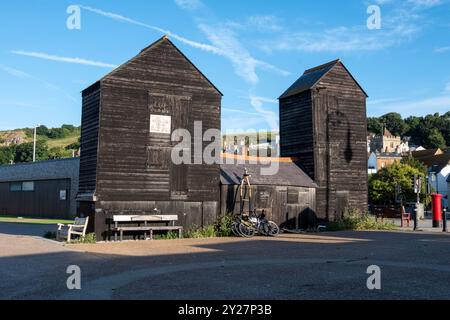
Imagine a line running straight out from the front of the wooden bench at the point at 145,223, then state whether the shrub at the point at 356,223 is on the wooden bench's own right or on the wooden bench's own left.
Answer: on the wooden bench's own left

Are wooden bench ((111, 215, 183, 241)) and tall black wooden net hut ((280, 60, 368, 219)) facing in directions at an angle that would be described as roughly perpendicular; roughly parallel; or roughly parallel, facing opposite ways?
roughly parallel

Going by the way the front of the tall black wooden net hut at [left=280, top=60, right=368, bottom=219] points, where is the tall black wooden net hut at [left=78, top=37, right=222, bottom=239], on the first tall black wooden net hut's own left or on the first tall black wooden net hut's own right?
on the first tall black wooden net hut's own right

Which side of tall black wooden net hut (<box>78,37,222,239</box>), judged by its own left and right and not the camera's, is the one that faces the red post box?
left

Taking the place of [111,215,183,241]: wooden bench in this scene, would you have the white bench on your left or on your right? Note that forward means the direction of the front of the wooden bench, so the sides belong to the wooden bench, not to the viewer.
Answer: on your right

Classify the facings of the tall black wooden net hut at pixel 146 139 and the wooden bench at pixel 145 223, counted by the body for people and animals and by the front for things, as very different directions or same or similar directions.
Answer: same or similar directions

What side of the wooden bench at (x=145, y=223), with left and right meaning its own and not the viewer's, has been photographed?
front

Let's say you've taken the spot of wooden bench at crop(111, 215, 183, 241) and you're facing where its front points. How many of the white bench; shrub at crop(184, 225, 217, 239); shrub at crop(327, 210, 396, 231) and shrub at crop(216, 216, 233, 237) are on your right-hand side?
1

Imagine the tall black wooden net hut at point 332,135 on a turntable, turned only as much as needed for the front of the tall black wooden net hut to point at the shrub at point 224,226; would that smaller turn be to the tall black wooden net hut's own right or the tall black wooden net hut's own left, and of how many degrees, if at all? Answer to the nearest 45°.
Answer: approximately 90° to the tall black wooden net hut's own right

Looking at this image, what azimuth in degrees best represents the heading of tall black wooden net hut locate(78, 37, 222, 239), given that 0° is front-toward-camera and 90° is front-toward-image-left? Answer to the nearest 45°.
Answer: approximately 0°

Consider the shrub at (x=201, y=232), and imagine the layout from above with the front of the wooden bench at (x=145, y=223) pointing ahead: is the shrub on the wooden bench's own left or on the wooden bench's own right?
on the wooden bench's own left

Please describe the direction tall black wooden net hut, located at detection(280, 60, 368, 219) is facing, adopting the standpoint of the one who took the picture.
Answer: facing the viewer and to the right of the viewer

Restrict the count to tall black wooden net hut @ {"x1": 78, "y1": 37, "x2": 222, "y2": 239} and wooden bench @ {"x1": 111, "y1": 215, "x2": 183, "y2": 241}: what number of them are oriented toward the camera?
2
